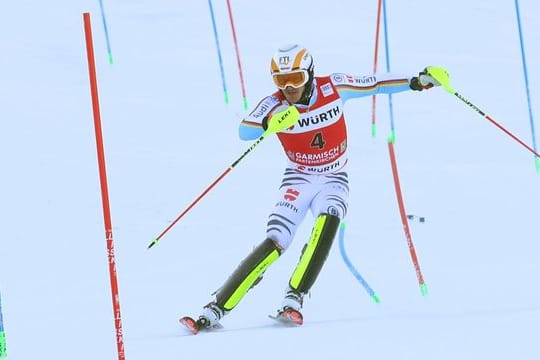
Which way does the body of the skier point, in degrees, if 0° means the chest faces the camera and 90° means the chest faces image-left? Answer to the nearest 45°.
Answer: approximately 0°
